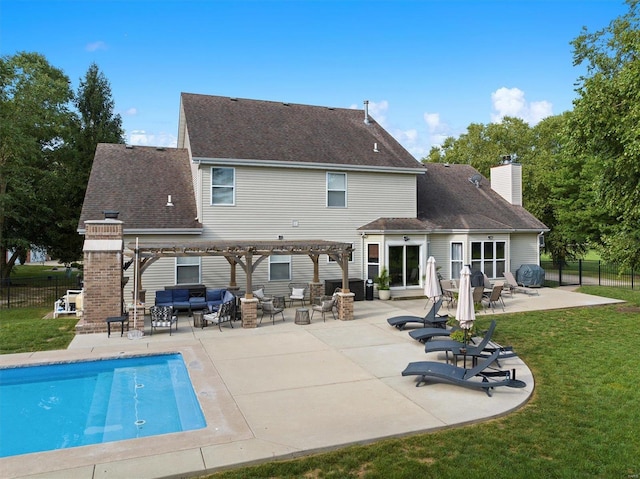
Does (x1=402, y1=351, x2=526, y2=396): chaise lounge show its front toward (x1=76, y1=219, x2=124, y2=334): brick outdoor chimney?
yes

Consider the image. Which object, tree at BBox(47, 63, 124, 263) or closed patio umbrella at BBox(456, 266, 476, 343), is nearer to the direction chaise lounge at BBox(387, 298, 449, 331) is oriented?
the tree

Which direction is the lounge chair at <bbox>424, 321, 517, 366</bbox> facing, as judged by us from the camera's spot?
facing to the left of the viewer

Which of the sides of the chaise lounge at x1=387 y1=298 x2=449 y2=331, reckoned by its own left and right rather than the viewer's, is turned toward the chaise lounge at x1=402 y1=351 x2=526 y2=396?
left

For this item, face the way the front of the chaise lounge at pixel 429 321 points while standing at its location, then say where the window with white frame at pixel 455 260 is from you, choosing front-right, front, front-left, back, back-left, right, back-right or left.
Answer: right

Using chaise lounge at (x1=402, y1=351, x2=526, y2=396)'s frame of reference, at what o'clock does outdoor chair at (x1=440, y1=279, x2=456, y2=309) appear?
The outdoor chair is roughly at 3 o'clock from the chaise lounge.

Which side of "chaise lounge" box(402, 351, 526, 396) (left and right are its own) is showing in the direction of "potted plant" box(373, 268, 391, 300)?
right

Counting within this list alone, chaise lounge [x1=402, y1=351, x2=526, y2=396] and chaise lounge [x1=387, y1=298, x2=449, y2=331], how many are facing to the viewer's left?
2

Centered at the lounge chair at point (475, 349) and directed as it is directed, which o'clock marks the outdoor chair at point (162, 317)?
The outdoor chair is roughly at 12 o'clock from the lounge chair.

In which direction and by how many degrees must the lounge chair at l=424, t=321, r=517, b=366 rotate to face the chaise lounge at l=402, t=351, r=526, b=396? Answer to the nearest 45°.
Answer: approximately 90° to its left

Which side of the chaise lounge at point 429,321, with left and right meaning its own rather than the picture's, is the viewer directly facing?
left

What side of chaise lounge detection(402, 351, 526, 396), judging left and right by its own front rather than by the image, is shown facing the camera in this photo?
left

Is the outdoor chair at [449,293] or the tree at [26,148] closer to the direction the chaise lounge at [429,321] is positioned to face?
the tree

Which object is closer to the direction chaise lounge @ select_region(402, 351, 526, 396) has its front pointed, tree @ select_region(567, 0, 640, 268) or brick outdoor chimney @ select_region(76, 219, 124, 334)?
the brick outdoor chimney
